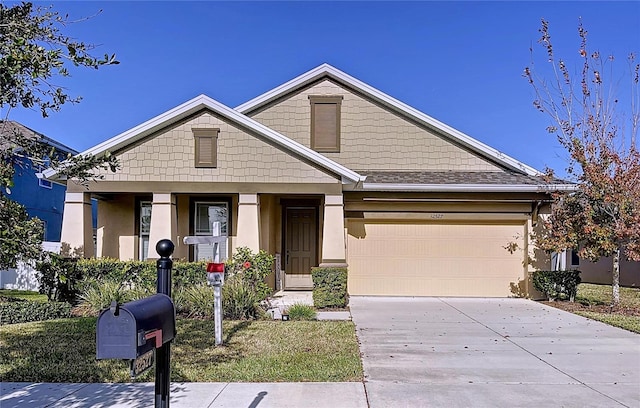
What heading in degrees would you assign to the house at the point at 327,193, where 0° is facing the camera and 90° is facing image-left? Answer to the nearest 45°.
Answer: approximately 0°

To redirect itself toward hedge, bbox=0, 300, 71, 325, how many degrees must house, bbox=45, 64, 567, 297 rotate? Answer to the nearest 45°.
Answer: approximately 45° to its right

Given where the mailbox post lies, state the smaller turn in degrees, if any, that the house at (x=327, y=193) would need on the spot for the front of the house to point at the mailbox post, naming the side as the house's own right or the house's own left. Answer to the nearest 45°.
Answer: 0° — it already faces it

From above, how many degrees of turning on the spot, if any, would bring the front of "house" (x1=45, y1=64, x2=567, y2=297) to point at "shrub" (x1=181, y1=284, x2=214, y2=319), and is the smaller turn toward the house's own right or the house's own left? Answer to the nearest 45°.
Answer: approximately 45° to the house's own right

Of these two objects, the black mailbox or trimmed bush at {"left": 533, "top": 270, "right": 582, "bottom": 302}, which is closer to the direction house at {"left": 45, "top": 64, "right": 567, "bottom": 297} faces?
the black mailbox

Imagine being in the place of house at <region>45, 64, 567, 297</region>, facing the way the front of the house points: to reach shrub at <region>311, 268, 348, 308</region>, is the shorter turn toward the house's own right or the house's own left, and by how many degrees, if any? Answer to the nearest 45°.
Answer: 0° — it already faces it

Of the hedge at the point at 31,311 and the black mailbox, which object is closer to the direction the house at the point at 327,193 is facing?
the black mailbox

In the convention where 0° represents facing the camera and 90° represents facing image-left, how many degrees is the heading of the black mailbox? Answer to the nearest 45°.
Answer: approximately 45°

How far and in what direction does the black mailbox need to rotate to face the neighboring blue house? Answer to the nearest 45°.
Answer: approximately 135° to its right

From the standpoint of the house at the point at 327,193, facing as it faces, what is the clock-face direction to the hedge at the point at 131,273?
The hedge is roughly at 2 o'clock from the house.
